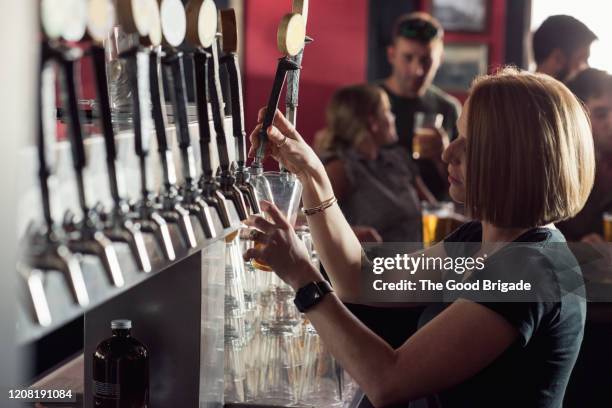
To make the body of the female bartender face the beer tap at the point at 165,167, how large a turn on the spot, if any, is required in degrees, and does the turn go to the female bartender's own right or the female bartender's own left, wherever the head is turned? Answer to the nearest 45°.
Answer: approximately 45° to the female bartender's own left

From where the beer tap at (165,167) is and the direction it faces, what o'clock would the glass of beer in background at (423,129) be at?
The glass of beer in background is roughly at 10 o'clock from the beer tap.

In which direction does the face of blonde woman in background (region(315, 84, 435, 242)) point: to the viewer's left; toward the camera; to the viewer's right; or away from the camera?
to the viewer's right

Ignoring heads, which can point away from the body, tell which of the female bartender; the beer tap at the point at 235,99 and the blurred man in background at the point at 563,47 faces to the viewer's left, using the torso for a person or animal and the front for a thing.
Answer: the female bartender

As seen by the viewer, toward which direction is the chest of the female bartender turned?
to the viewer's left

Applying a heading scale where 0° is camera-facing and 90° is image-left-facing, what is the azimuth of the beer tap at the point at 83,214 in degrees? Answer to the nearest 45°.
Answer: approximately 270°

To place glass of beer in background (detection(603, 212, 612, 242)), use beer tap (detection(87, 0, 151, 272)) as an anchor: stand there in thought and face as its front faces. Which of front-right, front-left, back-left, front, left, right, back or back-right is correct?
front-left

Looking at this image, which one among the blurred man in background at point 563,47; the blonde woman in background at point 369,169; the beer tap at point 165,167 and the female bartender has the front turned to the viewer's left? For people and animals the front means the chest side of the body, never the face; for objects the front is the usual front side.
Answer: the female bartender

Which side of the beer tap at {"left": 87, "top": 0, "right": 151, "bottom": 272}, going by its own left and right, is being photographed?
right
